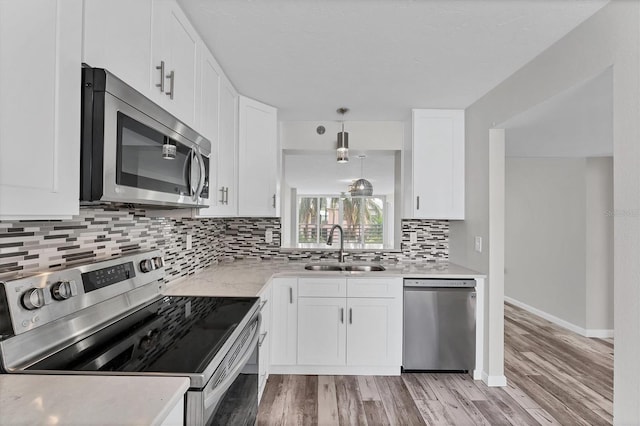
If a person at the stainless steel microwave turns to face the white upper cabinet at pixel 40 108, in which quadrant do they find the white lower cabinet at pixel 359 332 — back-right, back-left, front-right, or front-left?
back-left

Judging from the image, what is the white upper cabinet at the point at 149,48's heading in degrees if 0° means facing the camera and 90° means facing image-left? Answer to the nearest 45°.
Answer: approximately 315°

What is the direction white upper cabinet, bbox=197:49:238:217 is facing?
to the viewer's right

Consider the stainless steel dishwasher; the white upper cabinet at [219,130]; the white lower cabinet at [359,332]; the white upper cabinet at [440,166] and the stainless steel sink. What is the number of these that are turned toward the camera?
4

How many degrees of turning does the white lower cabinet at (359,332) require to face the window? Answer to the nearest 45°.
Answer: approximately 180°

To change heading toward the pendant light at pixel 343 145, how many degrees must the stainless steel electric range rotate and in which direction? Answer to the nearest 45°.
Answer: approximately 90° to its left

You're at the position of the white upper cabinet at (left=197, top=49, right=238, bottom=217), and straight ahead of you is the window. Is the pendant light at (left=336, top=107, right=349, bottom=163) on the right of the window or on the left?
right

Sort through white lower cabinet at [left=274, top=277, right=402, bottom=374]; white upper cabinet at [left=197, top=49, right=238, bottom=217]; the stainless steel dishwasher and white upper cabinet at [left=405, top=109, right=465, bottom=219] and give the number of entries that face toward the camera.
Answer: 3

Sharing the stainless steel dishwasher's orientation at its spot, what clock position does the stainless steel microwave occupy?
The stainless steel microwave is roughly at 1 o'clock from the stainless steel dishwasher.
